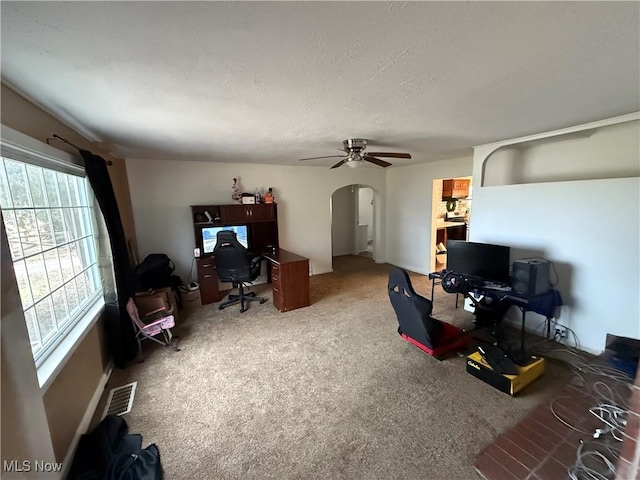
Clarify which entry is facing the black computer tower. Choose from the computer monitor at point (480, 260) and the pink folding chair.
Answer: the pink folding chair

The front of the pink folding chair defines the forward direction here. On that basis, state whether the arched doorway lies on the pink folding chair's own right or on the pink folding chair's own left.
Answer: on the pink folding chair's own left

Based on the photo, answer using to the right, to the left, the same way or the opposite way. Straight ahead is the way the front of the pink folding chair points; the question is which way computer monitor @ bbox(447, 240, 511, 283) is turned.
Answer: the opposite way

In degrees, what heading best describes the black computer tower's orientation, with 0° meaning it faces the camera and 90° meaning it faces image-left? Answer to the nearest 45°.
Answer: approximately 45°

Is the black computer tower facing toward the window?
yes

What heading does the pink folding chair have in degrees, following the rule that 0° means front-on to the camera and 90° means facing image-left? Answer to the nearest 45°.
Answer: approximately 315°

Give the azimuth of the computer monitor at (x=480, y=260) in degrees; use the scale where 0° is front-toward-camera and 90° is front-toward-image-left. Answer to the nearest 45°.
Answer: approximately 45°

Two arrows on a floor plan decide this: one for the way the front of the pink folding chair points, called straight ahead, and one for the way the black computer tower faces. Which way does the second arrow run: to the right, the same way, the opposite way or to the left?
the opposite way
